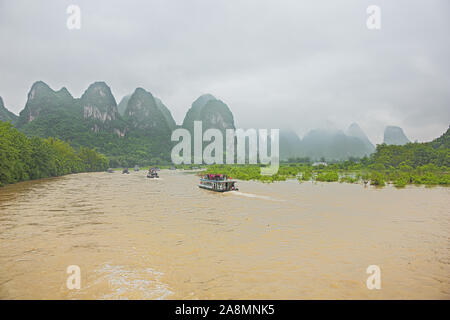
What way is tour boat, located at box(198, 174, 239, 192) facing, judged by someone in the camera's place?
facing away from the viewer and to the left of the viewer
